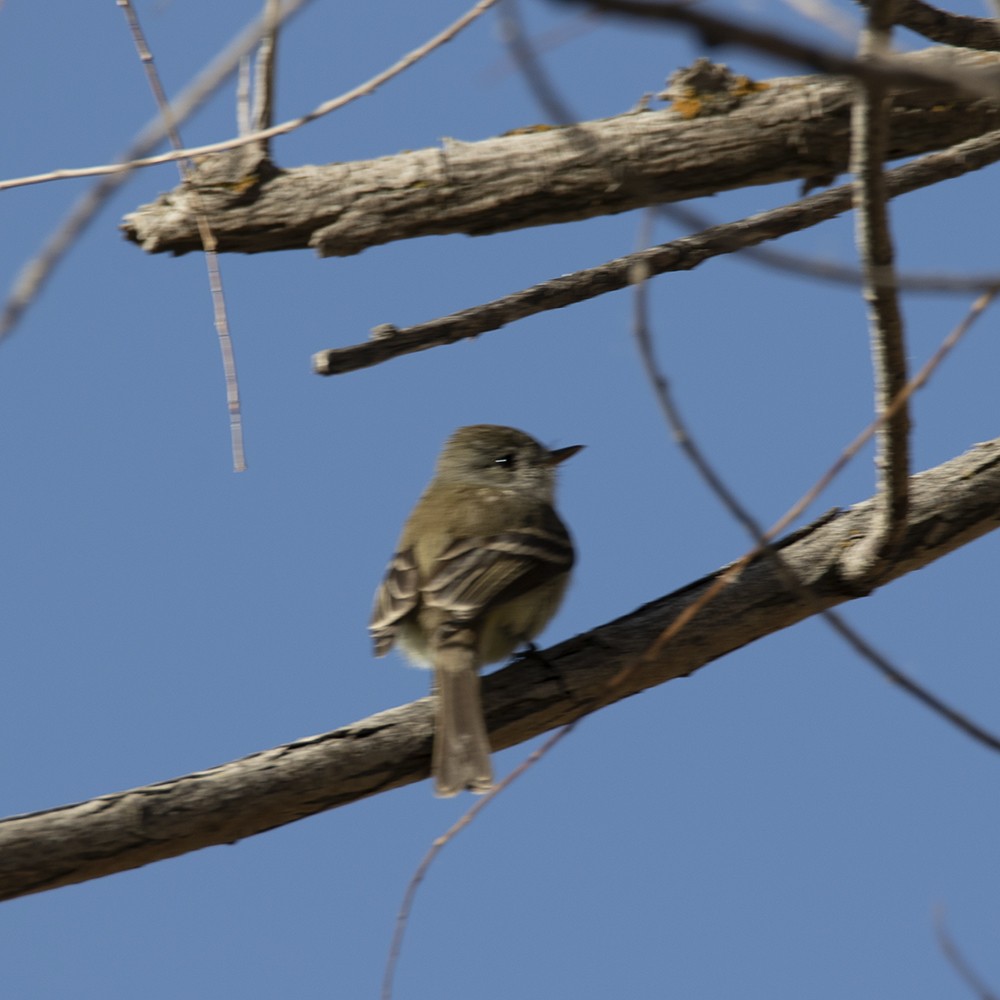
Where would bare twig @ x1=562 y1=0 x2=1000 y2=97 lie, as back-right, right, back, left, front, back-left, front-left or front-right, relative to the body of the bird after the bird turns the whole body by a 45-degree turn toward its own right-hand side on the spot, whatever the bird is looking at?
right

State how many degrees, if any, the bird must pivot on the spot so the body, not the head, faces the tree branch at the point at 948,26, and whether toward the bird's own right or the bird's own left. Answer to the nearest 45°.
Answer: approximately 90° to the bird's own right

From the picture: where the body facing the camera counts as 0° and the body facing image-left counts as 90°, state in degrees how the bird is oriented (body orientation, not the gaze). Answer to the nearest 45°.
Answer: approximately 225°
